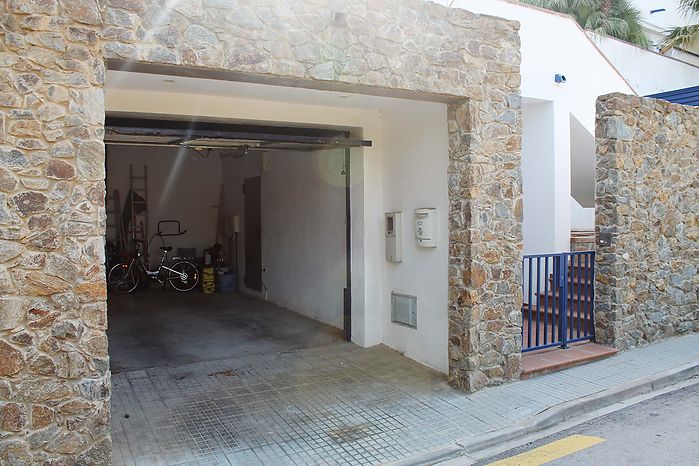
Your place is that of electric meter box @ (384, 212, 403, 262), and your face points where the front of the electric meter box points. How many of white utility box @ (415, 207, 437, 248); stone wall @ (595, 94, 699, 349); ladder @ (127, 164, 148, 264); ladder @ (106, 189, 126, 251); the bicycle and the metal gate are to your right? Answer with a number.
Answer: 3

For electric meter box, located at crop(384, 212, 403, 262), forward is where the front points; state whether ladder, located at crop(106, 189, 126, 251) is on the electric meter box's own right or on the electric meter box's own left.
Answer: on the electric meter box's own right

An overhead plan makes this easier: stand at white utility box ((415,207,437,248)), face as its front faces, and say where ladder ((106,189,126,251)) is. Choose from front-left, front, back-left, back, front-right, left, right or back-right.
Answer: right

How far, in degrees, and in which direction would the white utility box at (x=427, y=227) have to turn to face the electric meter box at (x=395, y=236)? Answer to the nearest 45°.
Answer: approximately 90° to its right

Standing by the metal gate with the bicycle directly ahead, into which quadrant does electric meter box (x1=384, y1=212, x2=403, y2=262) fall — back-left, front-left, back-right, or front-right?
front-left

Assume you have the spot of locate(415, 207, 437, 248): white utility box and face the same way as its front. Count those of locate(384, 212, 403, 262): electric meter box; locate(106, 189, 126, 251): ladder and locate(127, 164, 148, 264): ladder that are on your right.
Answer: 3

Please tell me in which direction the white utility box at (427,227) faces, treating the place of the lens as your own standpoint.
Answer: facing the viewer and to the left of the viewer

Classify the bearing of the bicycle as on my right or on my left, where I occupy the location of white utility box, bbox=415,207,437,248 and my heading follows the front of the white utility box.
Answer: on my right
